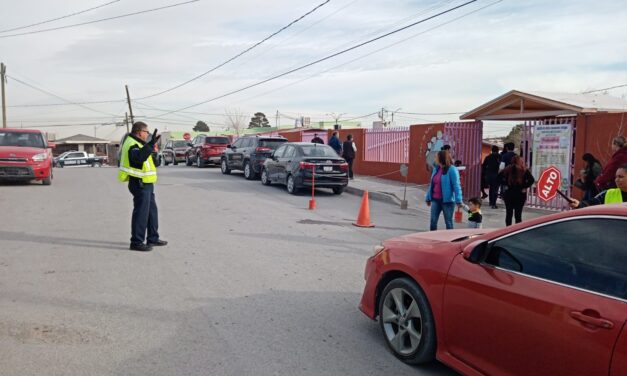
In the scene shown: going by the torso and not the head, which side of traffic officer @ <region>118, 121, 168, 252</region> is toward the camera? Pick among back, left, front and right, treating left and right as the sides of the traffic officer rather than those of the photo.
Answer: right

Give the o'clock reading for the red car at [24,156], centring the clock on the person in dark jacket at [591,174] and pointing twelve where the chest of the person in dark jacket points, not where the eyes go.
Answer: The red car is roughly at 12 o'clock from the person in dark jacket.

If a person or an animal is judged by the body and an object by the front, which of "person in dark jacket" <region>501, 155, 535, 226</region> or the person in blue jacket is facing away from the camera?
the person in dark jacket

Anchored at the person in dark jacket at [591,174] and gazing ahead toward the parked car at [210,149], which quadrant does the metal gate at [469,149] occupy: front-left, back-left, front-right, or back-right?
front-right

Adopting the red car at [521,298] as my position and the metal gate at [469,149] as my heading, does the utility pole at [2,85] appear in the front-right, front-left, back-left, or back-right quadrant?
front-left

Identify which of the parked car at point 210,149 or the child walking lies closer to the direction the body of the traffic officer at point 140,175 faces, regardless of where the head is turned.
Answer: the child walking

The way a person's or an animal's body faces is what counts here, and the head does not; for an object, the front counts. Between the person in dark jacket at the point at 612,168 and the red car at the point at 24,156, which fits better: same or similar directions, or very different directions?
very different directions

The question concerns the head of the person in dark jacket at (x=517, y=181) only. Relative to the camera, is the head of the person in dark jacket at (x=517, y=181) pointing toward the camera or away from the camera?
away from the camera

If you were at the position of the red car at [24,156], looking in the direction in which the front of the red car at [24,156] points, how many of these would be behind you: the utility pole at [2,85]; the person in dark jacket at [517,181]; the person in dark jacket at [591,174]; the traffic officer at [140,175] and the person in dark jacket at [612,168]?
1

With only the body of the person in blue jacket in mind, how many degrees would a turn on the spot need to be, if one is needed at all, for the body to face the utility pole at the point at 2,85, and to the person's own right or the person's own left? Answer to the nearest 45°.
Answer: approximately 90° to the person's own right

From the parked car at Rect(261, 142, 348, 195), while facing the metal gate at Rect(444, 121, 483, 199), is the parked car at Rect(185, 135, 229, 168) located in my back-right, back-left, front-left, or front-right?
back-left

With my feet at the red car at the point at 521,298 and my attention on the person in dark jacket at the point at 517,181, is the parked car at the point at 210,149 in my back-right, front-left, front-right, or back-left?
front-left

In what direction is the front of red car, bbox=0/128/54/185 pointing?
toward the camera
